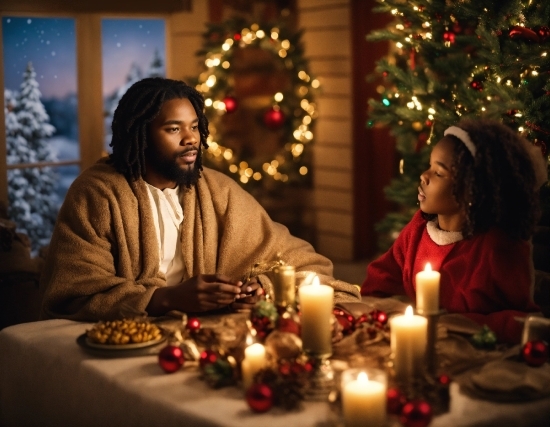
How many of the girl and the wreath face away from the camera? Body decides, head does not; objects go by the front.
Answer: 0

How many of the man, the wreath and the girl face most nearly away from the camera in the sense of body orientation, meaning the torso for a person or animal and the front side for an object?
0

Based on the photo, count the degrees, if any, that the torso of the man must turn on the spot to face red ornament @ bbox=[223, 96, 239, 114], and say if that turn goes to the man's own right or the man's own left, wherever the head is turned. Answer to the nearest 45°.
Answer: approximately 135° to the man's own left

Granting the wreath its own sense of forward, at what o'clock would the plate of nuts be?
The plate of nuts is roughly at 12 o'clock from the wreath.

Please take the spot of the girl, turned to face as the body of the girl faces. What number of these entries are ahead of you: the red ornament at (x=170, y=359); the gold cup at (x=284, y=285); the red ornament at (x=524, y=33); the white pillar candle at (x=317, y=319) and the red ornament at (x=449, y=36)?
3

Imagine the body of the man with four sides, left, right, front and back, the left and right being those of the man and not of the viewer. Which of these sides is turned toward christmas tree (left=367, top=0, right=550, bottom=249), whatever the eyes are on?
left

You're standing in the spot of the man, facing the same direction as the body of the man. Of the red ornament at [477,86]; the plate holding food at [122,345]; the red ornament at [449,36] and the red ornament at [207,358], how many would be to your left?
2

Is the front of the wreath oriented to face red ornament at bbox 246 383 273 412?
yes

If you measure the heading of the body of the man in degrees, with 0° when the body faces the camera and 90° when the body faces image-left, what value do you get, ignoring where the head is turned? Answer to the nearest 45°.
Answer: approximately 315°

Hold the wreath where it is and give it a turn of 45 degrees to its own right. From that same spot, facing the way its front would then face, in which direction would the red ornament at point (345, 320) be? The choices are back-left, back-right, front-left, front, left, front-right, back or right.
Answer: front-left

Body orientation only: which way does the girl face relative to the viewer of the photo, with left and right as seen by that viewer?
facing the viewer and to the left of the viewer

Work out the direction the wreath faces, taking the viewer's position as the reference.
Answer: facing the viewer

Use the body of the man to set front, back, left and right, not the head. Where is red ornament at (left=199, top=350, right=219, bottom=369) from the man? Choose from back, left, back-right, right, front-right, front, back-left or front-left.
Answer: front-right

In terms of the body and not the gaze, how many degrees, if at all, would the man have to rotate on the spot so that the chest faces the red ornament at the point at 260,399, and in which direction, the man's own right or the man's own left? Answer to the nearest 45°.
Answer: approximately 45° to the man's own right

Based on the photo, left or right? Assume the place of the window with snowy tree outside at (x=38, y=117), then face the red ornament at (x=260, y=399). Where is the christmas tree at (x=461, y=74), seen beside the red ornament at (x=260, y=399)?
left

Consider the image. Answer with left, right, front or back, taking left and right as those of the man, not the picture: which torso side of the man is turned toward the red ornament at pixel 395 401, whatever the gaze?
front

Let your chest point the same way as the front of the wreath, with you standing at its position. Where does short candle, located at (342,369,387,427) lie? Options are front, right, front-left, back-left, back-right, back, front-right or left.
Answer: front

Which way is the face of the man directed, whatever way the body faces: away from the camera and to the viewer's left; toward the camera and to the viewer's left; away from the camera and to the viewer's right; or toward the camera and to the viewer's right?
toward the camera and to the viewer's right

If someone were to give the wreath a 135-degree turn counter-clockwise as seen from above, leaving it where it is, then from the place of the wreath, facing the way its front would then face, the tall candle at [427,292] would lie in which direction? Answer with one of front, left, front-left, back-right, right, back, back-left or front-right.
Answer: back-right

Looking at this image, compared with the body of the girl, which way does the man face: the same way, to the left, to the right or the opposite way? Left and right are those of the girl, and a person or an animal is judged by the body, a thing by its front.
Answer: to the left

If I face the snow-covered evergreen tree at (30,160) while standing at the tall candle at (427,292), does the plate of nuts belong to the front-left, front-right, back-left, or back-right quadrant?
front-left

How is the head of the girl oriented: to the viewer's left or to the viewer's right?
to the viewer's left

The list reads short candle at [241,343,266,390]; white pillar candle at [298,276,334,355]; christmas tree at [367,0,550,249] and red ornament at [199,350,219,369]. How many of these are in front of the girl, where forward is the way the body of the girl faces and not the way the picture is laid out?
3
